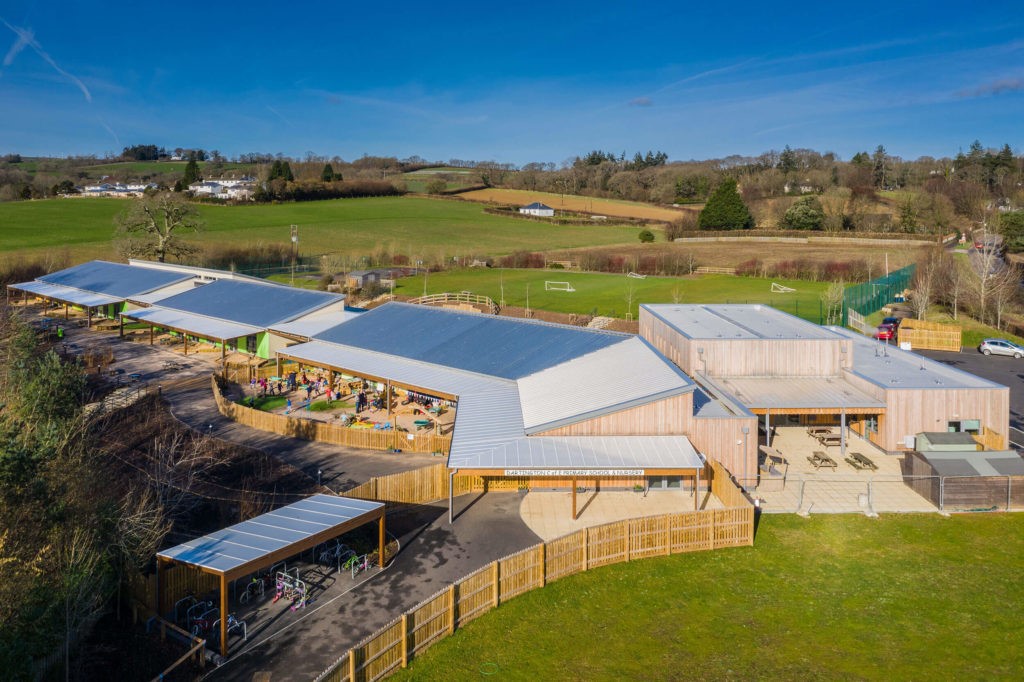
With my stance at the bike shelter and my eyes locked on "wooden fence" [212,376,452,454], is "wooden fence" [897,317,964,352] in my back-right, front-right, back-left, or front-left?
front-right

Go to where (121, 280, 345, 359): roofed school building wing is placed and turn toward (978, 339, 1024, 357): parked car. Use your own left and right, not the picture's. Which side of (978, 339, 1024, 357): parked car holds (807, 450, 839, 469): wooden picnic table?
right
